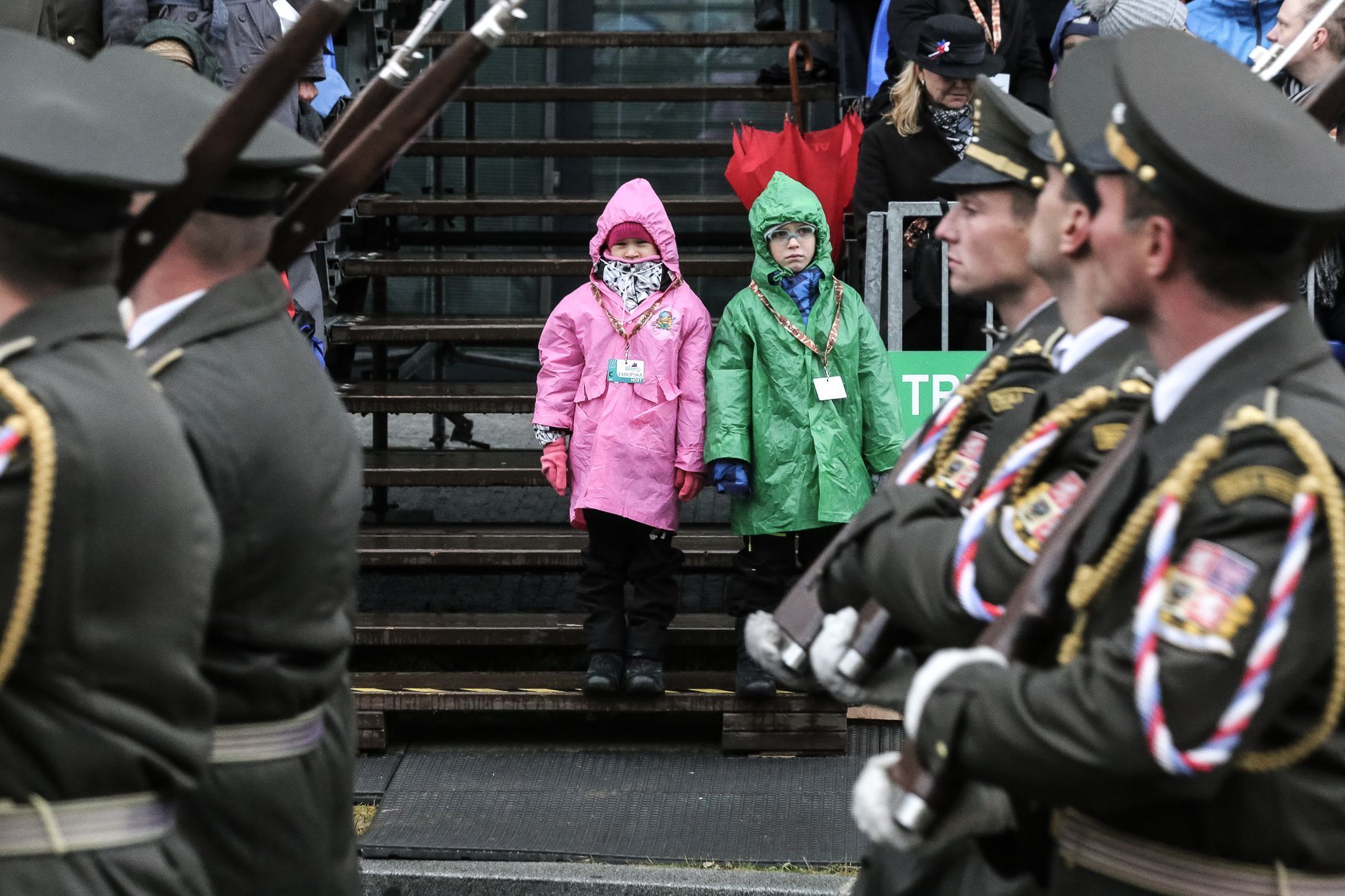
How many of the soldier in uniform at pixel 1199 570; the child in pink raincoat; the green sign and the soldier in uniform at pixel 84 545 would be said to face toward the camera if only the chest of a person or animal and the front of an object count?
2

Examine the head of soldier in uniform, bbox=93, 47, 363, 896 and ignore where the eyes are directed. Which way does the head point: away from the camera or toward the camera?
away from the camera

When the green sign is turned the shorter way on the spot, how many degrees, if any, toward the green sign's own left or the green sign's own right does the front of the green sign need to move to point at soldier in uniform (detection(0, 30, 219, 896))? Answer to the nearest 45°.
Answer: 0° — it already faces them

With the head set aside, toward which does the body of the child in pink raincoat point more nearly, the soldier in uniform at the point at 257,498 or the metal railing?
the soldier in uniform

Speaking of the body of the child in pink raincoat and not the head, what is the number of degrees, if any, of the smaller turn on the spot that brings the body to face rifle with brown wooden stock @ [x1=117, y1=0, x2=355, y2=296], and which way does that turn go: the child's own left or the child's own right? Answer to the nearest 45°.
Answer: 0° — they already face it

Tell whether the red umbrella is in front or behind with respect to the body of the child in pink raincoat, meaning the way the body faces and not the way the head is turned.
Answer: behind

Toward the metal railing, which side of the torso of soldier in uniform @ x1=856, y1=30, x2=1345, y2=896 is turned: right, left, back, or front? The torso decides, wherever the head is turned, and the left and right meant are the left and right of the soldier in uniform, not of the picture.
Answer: right

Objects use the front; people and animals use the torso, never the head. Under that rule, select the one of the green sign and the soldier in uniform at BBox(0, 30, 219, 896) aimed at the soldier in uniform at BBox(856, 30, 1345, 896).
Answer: the green sign

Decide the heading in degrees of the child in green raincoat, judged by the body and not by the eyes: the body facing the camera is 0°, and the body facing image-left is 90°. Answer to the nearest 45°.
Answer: approximately 0°

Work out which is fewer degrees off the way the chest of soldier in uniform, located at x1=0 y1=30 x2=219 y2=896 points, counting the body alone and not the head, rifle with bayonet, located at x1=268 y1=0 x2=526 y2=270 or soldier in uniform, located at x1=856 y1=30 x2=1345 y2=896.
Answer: the rifle with bayonet

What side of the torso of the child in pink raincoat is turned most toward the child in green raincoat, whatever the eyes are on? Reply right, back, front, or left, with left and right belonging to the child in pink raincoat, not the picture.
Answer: left

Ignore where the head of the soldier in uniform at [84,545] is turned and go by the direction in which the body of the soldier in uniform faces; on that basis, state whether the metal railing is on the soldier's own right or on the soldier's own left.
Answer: on the soldier's own right

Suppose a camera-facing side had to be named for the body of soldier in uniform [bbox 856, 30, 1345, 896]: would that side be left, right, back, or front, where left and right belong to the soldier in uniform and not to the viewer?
left
